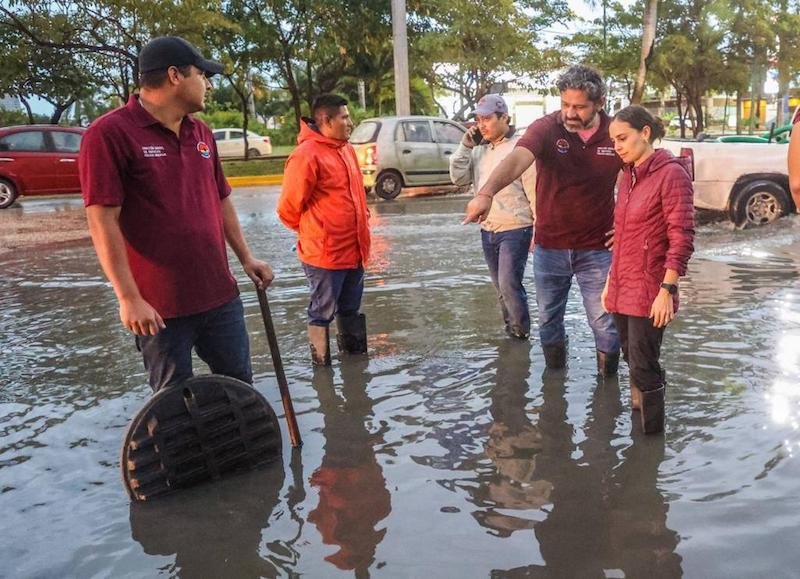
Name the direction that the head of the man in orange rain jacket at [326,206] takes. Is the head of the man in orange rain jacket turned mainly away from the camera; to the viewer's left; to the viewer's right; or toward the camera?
to the viewer's right

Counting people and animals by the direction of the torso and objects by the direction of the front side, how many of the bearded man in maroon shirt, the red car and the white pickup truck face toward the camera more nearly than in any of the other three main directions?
1

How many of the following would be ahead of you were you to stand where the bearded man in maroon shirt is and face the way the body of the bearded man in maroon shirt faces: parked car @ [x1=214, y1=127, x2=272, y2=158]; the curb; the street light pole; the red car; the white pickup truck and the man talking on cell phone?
0

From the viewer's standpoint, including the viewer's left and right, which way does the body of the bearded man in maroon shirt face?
facing the viewer

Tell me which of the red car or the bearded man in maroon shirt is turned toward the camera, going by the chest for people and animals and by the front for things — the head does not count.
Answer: the bearded man in maroon shirt

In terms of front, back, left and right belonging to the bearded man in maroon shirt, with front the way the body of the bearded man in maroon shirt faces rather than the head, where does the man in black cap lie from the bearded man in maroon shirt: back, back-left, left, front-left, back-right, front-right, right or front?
front-right

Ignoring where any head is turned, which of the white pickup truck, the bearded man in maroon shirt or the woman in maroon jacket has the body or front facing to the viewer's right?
the white pickup truck

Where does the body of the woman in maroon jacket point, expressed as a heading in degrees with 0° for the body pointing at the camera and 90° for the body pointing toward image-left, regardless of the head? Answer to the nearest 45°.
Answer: approximately 45°

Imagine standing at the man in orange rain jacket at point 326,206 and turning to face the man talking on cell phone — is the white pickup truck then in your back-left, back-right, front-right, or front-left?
front-left

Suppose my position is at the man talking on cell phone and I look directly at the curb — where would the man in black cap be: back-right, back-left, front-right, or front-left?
back-left

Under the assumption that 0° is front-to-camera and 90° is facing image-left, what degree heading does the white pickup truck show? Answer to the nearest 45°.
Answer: approximately 270°

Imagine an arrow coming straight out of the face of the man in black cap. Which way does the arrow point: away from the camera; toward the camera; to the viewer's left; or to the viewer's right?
to the viewer's right

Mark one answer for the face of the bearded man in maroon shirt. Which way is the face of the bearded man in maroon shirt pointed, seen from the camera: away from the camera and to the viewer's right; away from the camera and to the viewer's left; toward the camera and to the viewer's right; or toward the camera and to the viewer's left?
toward the camera and to the viewer's left

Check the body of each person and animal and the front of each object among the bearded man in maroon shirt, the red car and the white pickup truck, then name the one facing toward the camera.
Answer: the bearded man in maroon shirt
